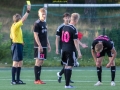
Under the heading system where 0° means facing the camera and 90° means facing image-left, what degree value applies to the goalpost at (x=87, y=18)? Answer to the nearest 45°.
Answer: approximately 0°
